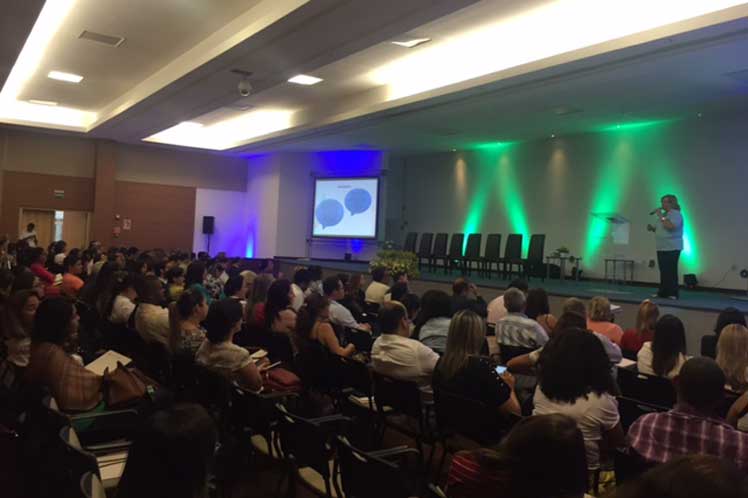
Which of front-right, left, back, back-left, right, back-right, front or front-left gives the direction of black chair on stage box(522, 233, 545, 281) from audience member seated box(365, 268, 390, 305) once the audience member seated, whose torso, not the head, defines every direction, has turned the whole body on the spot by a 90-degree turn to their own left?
right

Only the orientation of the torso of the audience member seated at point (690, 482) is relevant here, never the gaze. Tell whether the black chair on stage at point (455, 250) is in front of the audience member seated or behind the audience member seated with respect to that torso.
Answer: in front

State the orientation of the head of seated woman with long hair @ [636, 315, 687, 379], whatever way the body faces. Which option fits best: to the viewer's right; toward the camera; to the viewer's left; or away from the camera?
away from the camera

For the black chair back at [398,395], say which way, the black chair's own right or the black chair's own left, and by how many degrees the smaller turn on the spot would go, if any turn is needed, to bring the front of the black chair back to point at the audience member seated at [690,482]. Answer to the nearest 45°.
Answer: approximately 135° to the black chair's own right

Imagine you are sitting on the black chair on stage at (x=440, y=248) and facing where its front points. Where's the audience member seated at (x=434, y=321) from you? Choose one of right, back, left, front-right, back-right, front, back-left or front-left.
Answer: front-left

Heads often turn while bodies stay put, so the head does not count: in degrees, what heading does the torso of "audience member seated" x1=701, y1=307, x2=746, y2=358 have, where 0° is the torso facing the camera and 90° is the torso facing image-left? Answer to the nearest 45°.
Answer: approximately 180°

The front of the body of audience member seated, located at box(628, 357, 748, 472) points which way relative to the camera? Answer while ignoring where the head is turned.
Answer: away from the camera

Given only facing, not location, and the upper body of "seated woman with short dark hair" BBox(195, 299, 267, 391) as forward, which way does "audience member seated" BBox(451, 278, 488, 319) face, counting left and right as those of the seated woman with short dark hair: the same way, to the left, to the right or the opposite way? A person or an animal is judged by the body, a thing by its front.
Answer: the same way

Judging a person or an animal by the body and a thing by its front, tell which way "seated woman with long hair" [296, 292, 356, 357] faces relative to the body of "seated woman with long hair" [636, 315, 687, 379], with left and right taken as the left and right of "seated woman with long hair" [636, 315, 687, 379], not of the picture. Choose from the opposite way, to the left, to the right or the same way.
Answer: the same way

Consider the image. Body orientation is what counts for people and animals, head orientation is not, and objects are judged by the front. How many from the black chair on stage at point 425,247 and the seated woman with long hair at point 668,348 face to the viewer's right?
0

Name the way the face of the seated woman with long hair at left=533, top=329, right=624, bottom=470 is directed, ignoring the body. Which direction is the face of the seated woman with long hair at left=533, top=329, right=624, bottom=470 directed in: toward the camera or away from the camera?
away from the camera

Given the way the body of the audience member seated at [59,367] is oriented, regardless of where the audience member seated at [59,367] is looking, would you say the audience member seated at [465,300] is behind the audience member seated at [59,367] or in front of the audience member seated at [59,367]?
in front

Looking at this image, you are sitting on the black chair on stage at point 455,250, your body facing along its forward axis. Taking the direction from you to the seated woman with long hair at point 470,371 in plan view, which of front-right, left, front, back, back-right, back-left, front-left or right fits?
front-left

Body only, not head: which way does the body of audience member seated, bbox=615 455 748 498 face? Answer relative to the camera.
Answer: away from the camera

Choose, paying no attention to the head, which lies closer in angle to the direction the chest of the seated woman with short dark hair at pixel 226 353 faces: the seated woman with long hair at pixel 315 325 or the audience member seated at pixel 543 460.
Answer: the seated woman with long hair

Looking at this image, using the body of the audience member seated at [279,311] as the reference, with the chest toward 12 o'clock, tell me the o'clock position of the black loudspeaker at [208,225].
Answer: The black loudspeaker is roughly at 10 o'clock from the audience member seated.

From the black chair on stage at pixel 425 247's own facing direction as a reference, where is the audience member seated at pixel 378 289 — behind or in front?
in front

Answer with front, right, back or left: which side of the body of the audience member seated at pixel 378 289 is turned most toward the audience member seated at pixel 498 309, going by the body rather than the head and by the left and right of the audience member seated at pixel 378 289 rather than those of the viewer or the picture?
right

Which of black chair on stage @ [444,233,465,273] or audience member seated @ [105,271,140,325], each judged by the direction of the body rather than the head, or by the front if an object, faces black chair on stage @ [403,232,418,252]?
the audience member seated

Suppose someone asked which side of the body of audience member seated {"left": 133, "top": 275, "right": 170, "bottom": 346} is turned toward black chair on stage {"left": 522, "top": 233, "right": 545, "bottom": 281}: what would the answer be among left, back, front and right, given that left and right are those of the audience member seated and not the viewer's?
front

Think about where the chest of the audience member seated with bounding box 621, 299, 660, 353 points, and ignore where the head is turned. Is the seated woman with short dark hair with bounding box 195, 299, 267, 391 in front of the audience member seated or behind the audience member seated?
behind

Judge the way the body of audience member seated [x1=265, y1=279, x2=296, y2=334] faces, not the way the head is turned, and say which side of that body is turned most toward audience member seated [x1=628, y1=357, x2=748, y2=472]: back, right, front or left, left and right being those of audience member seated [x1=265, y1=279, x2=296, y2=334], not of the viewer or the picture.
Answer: right

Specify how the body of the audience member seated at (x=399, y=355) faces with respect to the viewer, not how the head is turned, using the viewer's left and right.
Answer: facing away from the viewer and to the right of the viewer
